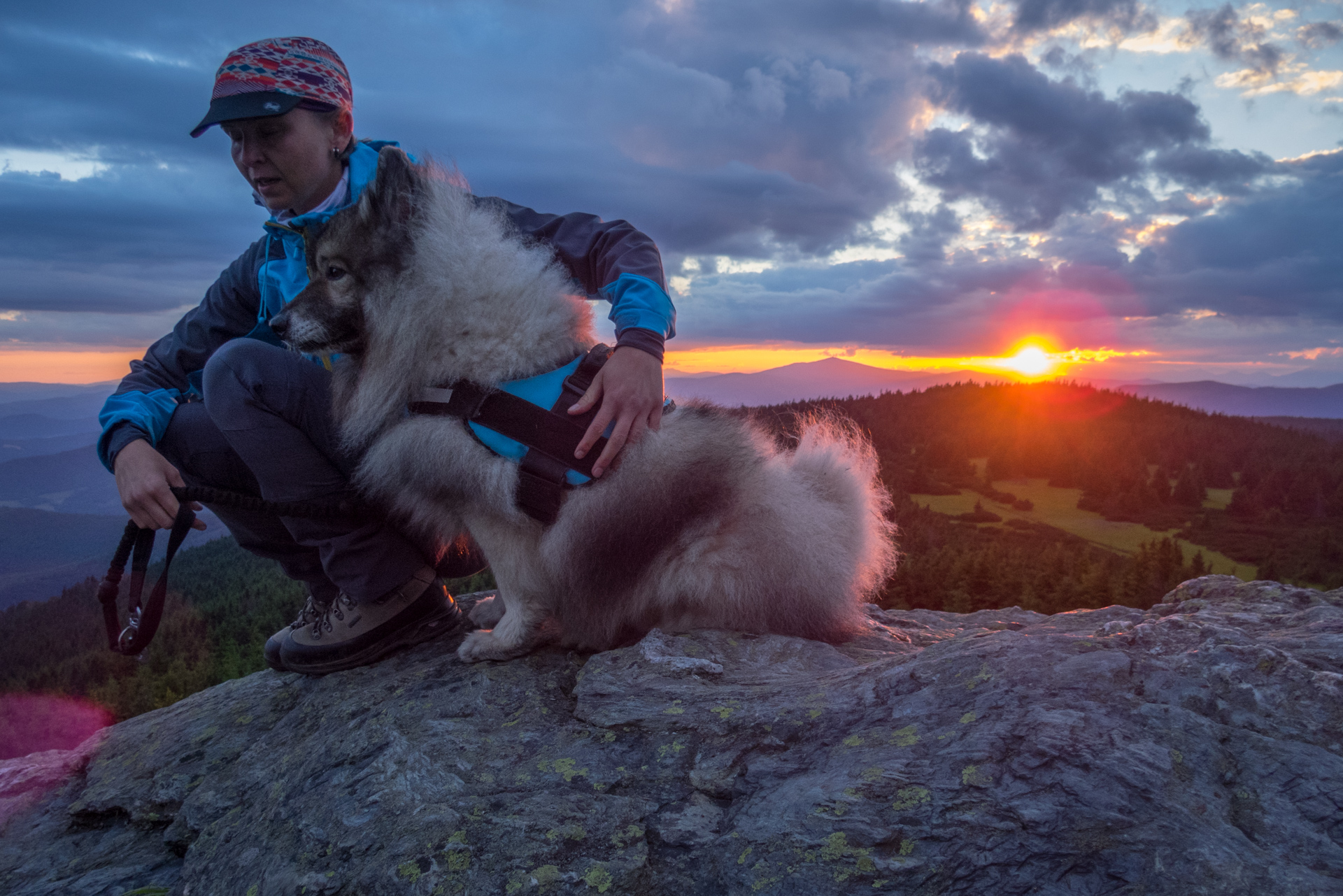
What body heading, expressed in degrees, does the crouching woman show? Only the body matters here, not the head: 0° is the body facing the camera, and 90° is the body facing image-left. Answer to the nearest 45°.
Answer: approximately 45°

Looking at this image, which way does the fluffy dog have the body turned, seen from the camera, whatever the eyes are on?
to the viewer's left

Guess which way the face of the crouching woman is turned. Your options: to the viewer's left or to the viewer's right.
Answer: to the viewer's left
